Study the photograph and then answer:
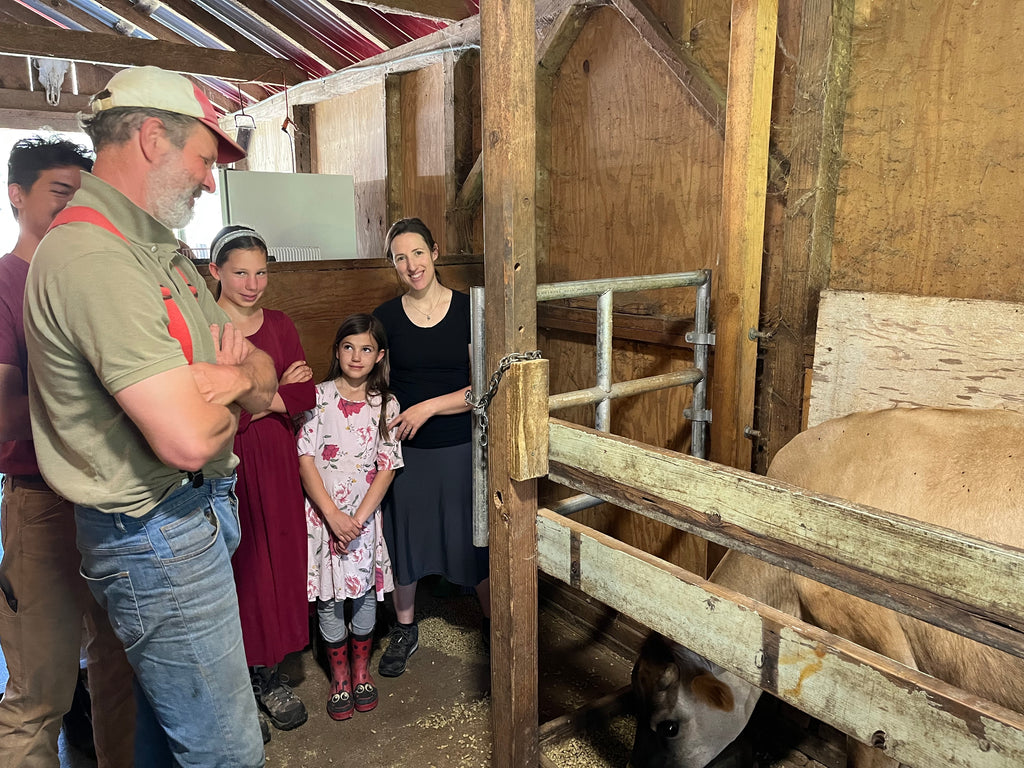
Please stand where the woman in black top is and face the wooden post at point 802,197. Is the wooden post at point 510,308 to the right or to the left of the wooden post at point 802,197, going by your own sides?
right

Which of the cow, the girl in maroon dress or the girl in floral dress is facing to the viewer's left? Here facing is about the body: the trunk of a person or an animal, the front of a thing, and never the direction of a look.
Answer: the cow

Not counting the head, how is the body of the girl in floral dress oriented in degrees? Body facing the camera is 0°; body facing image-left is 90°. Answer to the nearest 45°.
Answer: approximately 0°

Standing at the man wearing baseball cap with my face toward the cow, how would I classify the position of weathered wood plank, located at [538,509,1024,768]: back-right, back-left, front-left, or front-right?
front-right

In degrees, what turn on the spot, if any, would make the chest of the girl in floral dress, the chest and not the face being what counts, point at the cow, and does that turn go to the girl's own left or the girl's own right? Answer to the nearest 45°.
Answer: approximately 45° to the girl's own left

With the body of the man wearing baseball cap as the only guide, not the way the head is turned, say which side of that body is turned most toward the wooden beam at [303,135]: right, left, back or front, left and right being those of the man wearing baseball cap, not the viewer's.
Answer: left

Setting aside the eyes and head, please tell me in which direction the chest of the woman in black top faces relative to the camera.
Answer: toward the camera

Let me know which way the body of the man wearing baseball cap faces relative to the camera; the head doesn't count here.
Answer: to the viewer's right

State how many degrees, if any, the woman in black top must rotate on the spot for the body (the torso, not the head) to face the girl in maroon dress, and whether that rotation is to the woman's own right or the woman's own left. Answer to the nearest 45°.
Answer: approximately 45° to the woman's own right

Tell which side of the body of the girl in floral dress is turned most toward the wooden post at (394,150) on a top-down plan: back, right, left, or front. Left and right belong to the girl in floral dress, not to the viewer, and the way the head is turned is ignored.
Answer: back

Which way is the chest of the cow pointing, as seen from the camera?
to the viewer's left
